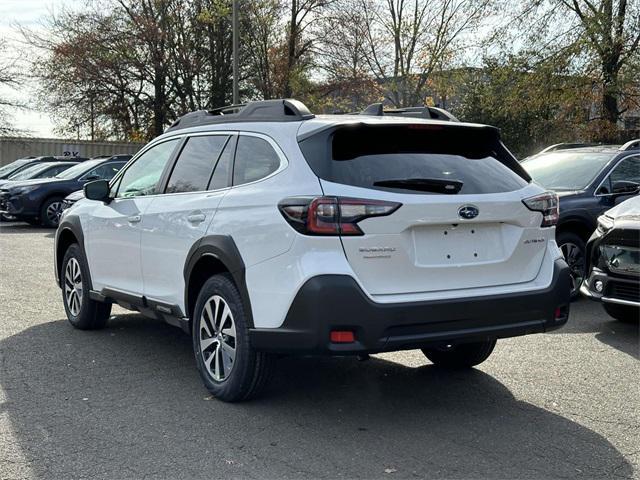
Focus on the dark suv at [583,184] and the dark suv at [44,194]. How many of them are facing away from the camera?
0

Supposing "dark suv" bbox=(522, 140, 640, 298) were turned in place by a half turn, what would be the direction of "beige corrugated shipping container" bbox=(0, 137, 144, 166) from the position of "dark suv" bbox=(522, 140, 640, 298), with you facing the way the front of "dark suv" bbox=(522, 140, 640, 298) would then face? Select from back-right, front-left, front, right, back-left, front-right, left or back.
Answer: left

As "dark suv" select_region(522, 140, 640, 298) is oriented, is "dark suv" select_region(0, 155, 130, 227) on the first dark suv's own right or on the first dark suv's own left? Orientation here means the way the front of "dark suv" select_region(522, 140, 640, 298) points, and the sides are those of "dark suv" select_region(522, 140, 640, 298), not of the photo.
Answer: on the first dark suv's own right

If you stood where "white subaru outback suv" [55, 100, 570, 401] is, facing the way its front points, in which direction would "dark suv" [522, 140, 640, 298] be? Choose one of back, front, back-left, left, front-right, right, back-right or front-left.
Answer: right

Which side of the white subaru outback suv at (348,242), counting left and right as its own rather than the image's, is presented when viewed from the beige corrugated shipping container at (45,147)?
front

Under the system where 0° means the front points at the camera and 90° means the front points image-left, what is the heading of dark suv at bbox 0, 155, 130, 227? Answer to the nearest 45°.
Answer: approximately 45°

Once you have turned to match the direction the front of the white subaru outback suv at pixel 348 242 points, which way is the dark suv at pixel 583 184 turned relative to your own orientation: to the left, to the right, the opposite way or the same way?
to the left

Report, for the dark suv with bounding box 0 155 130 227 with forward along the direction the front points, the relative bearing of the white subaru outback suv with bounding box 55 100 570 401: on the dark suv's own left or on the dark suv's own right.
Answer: on the dark suv's own left

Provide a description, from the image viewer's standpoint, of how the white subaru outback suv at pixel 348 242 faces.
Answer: facing away from the viewer and to the left of the viewer

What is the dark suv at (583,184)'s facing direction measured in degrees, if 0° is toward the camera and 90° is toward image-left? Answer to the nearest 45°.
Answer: approximately 45°
